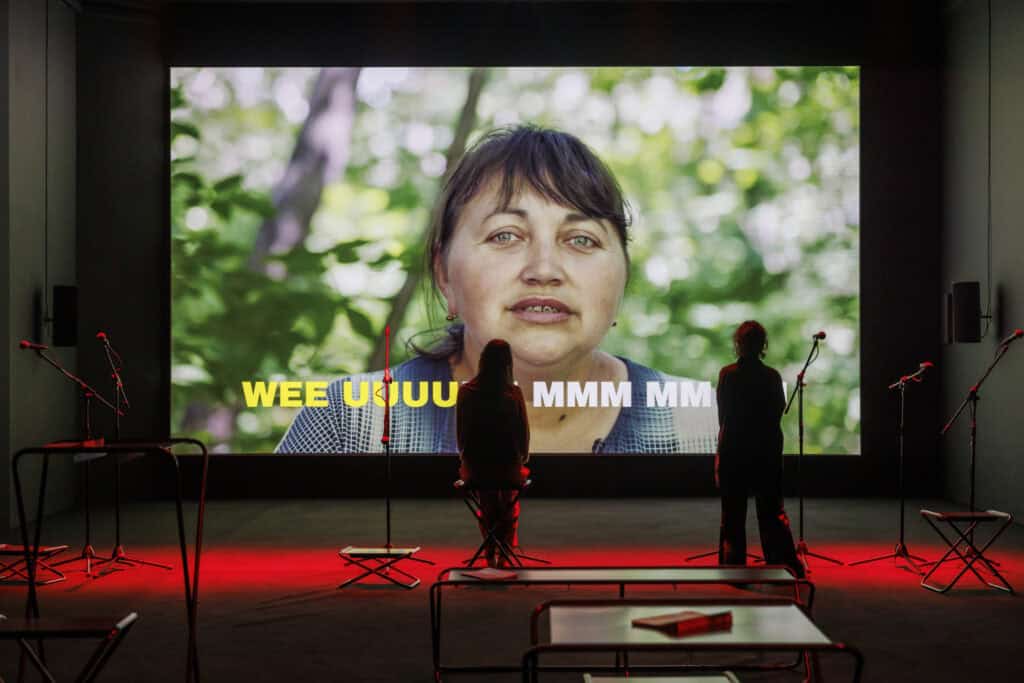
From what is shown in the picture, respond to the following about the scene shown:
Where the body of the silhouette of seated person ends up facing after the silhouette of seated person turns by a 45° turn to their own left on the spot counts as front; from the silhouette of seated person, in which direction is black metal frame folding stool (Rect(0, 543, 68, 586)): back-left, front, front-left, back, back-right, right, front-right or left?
front-left

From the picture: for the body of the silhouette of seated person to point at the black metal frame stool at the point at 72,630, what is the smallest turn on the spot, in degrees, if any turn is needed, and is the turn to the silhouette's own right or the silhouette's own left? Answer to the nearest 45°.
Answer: approximately 180°

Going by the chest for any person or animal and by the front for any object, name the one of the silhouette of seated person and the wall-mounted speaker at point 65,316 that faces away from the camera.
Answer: the silhouette of seated person

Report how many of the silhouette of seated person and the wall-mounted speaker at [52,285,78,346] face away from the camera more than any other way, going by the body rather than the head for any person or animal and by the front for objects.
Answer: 1

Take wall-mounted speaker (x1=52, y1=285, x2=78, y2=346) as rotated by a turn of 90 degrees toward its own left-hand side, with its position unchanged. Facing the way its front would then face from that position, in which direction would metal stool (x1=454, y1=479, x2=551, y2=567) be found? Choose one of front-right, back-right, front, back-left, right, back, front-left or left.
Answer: right

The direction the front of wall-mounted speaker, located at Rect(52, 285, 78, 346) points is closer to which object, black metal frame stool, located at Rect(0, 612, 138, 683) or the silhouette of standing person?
the silhouette of standing person

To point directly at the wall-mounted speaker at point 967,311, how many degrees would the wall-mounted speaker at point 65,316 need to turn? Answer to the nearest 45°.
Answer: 0° — it already faces it

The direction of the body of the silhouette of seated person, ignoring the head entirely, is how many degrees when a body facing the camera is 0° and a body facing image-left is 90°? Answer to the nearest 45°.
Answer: approximately 180°

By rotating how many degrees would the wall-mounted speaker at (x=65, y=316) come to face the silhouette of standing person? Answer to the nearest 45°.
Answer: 0° — it already faces them

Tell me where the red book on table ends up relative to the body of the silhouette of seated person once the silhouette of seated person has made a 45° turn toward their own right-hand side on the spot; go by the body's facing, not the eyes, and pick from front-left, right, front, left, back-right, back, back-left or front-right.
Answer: back-right

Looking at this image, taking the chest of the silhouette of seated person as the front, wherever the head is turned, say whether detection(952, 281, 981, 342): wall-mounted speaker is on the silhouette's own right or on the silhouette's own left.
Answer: on the silhouette's own right

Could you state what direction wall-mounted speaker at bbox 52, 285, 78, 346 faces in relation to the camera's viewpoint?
facing the viewer and to the right of the viewer

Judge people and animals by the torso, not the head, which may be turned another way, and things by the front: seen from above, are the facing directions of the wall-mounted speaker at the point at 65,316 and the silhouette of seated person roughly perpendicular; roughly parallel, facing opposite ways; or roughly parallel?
roughly perpendicular
